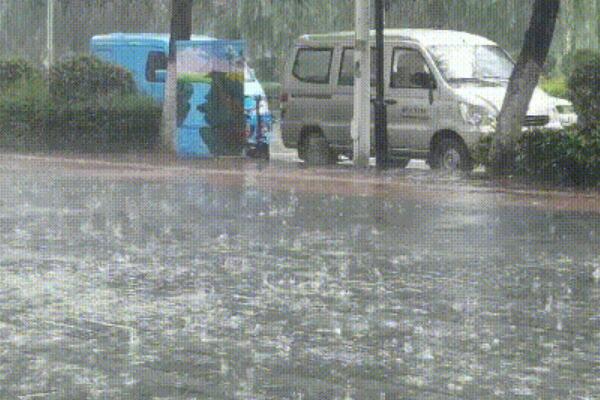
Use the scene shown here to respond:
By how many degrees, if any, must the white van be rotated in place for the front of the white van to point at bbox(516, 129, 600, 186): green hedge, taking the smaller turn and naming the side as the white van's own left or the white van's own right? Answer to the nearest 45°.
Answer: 0° — it already faces it

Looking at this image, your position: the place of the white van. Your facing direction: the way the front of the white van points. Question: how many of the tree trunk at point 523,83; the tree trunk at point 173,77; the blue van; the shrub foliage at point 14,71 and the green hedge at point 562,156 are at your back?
3

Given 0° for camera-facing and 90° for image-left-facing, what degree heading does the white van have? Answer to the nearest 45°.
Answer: approximately 315°

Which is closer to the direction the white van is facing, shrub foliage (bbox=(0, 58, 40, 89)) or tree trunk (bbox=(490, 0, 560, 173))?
the tree trunk

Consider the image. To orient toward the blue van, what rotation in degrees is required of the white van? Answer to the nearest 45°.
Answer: approximately 180°

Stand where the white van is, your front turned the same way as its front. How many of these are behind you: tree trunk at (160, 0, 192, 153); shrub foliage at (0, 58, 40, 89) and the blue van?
3

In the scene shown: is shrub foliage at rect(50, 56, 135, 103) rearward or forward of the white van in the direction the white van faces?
rearward

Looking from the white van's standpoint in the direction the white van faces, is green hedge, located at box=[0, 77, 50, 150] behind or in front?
behind

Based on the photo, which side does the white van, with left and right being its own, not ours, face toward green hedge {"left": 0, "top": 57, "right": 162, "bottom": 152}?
back

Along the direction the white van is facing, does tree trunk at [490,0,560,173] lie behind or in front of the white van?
in front

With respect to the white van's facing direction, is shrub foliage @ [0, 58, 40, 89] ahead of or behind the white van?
behind
